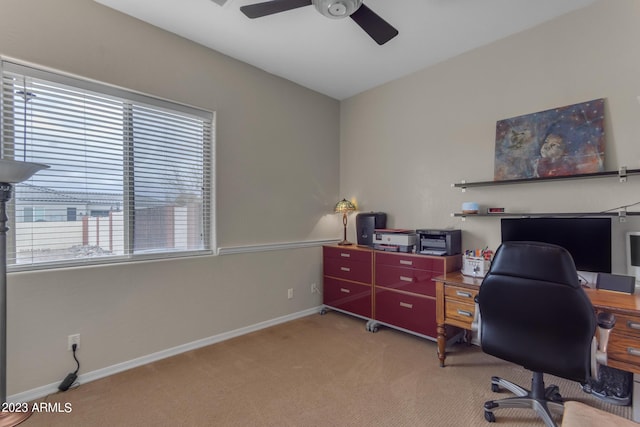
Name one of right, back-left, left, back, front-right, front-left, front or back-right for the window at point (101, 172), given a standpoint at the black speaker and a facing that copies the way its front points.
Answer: front-right

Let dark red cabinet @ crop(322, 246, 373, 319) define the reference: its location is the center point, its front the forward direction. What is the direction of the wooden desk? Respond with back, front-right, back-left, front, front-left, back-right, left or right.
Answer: left

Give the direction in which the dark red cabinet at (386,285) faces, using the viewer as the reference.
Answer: facing the viewer and to the left of the viewer

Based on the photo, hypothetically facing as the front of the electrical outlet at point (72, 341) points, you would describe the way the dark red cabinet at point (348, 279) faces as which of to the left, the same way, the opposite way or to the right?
to the right

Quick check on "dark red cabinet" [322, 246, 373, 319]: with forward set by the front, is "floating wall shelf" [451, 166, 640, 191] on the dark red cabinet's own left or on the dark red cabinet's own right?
on the dark red cabinet's own left

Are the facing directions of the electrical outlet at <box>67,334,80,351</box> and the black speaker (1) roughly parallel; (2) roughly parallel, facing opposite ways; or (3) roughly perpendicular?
roughly perpendicular

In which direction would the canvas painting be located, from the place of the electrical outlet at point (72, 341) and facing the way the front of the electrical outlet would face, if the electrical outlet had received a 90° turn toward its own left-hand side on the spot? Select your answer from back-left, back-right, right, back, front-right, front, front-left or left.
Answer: front-right

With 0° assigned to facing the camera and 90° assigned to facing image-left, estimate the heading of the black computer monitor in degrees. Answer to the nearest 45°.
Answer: approximately 0°

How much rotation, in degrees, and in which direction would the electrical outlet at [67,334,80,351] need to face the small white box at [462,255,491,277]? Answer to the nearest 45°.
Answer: approximately 45° to its left

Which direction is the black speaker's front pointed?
toward the camera

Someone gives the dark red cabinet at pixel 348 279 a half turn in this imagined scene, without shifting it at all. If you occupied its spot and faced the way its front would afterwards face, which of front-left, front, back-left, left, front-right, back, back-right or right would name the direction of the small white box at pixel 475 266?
right
